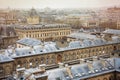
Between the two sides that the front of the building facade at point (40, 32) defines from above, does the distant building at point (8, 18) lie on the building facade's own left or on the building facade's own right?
on the building facade's own right

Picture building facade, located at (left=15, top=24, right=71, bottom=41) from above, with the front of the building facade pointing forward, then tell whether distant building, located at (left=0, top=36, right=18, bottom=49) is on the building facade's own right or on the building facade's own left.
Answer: on the building facade's own right

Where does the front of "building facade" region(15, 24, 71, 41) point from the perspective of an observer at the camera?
facing the viewer
